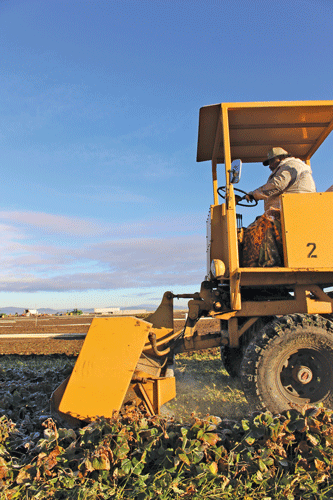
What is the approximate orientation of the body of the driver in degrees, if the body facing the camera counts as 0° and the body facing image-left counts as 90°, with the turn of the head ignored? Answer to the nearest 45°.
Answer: approximately 90°

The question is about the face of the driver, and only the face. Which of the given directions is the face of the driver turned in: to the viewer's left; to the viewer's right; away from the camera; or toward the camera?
to the viewer's left

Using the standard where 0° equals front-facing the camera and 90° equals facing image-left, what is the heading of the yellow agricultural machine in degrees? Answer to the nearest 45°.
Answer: approximately 90°
